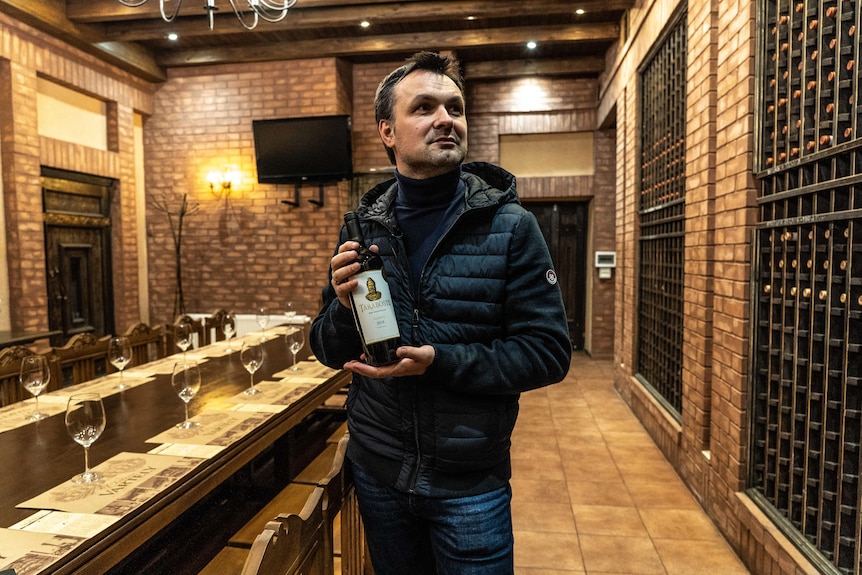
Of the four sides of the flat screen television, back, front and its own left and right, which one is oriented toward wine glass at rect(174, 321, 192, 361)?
front

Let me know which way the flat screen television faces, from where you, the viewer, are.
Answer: facing the viewer

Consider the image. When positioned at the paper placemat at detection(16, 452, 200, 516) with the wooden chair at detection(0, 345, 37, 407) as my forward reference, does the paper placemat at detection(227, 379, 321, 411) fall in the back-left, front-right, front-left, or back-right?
front-right

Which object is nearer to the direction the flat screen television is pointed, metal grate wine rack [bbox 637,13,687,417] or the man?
the man

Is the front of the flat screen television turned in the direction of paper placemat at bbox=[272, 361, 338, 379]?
yes

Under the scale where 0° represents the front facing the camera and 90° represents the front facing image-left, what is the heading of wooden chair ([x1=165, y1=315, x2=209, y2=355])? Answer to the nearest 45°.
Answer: approximately 315°

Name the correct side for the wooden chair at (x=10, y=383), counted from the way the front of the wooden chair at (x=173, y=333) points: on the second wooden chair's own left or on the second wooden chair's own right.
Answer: on the second wooden chair's own right

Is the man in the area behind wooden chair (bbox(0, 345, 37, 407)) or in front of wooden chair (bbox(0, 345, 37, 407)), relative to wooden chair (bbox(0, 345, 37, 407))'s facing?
in front

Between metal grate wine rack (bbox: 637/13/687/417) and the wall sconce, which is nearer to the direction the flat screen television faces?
the metal grate wine rack

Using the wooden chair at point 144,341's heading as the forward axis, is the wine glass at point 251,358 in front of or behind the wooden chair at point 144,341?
in front

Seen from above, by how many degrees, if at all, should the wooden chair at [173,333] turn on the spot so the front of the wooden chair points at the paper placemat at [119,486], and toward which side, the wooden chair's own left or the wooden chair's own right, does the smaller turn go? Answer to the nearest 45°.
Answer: approximately 45° to the wooden chair's own right

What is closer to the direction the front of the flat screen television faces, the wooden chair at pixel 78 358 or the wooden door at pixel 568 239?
the wooden chair

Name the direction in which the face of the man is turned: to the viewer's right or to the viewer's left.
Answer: to the viewer's right

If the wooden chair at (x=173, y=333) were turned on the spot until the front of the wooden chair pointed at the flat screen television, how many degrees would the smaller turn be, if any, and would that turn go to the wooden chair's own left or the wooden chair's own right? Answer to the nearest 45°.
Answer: approximately 90° to the wooden chair's own left

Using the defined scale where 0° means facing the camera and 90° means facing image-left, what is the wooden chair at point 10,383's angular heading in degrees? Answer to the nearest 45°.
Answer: approximately 315°

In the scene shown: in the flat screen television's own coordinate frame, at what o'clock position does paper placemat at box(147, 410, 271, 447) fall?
The paper placemat is roughly at 12 o'clock from the flat screen television.

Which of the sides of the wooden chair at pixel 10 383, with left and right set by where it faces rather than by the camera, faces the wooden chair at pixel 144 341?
left

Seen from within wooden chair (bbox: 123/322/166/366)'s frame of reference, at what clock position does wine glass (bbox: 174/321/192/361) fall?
The wine glass is roughly at 1 o'clock from the wooden chair.

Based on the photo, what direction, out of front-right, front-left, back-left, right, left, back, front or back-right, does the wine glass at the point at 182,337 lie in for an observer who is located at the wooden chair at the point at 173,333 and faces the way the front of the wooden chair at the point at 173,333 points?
front-right

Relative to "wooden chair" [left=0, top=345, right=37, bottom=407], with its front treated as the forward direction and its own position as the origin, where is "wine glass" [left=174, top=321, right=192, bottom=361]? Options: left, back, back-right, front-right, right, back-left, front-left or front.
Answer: front-left

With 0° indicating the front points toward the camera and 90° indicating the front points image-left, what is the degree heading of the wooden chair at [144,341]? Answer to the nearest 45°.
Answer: approximately 315°
